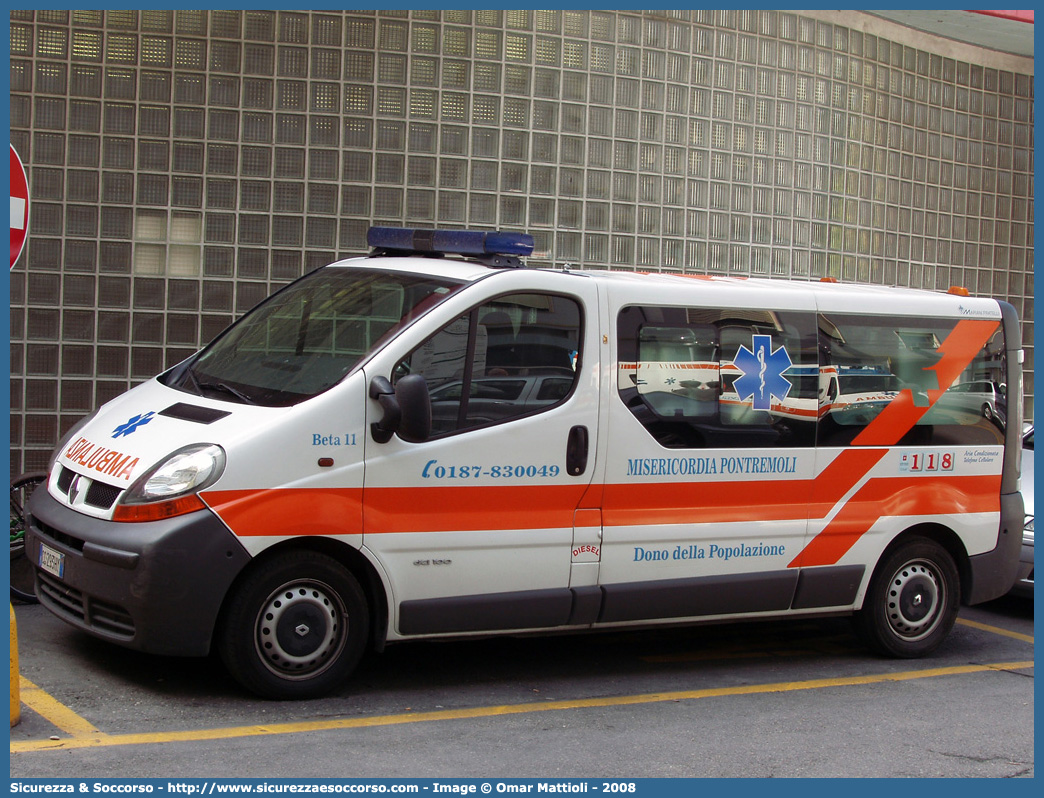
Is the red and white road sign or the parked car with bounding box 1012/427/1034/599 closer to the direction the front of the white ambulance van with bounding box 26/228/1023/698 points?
the red and white road sign

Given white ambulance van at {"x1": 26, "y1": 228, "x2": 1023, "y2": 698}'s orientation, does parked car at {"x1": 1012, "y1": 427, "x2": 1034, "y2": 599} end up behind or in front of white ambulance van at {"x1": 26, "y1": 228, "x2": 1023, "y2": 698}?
behind
